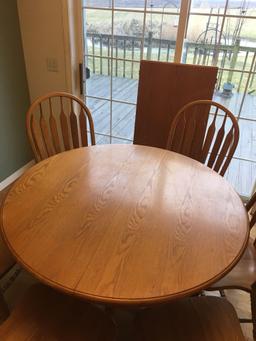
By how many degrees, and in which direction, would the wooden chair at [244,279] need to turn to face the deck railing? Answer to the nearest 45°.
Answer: approximately 45° to its right

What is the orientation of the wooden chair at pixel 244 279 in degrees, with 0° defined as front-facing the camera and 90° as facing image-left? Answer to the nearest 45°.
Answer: approximately 90°

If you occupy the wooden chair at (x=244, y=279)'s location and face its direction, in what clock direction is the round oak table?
The round oak table is roughly at 11 o'clock from the wooden chair.

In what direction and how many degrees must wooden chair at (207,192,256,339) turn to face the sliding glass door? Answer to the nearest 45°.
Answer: approximately 45° to its right
